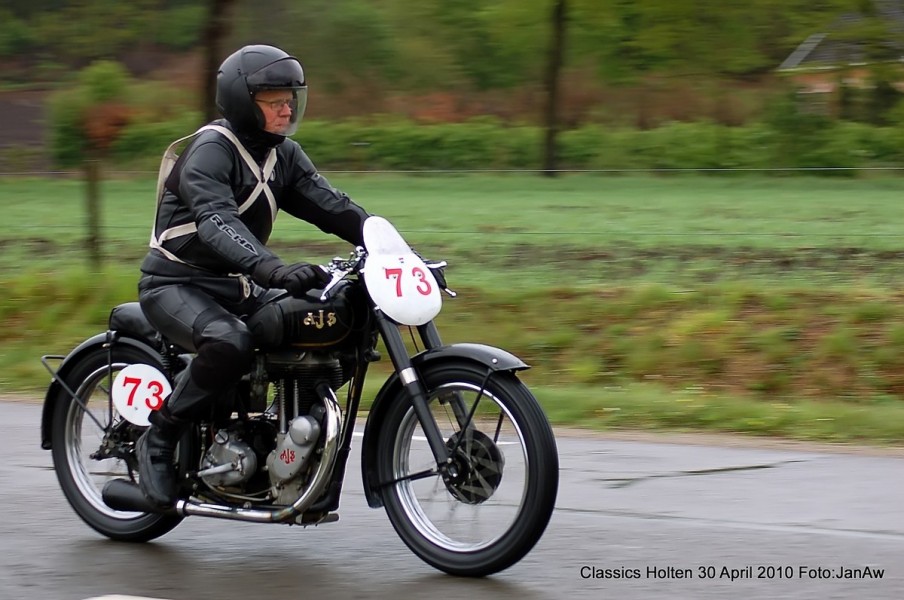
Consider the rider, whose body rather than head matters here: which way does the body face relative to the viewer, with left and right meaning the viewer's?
facing the viewer and to the right of the viewer

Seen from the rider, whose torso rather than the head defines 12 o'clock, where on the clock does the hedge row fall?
The hedge row is roughly at 8 o'clock from the rider.

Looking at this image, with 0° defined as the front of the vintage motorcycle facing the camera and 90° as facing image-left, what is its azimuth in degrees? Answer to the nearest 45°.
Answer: approximately 315°

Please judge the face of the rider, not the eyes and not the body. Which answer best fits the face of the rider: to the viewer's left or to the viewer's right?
to the viewer's right

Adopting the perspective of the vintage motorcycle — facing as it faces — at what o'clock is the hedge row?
The hedge row is roughly at 8 o'clock from the vintage motorcycle.
